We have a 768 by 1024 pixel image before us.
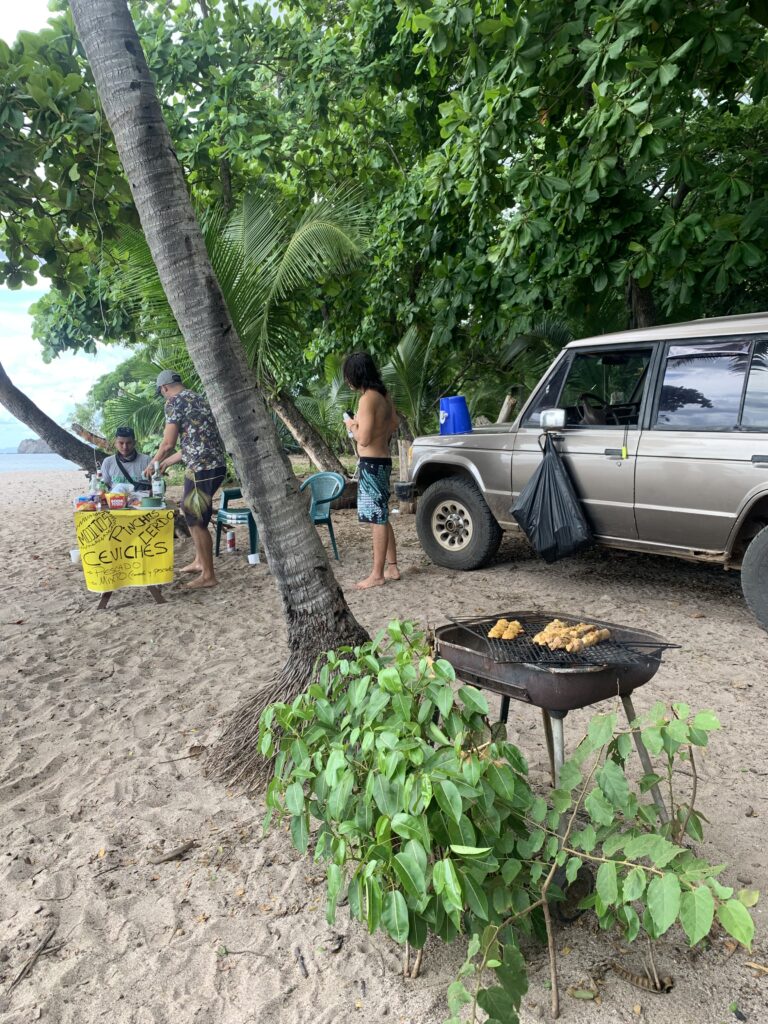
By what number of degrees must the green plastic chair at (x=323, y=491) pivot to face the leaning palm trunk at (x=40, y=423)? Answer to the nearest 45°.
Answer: approximately 90° to its right

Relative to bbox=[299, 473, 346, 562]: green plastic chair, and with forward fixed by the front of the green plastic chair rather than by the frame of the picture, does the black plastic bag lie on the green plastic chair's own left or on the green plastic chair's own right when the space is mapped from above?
on the green plastic chair's own left

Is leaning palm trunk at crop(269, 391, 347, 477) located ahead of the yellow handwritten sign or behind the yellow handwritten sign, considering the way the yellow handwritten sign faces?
behind

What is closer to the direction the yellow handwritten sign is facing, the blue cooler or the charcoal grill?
the charcoal grill

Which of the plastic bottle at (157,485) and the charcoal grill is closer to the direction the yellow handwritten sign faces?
the charcoal grill

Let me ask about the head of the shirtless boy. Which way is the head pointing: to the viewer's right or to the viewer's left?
to the viewer's left

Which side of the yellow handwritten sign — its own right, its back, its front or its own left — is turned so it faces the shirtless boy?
left

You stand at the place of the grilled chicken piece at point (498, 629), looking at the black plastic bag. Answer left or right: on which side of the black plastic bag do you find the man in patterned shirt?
left
